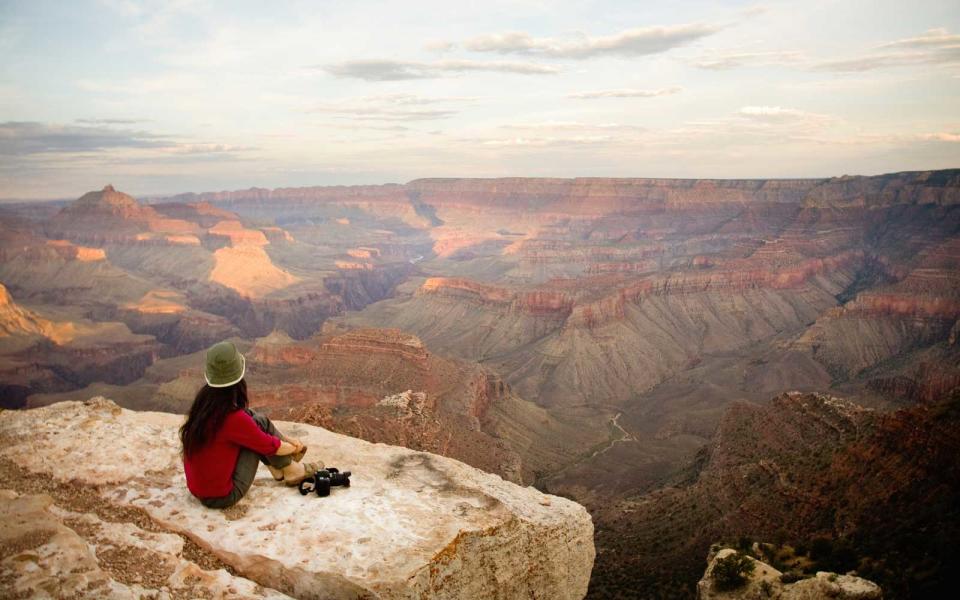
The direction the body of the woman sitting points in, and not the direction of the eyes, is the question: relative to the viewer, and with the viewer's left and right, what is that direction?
facing away from the viewer and to the right of the viewer

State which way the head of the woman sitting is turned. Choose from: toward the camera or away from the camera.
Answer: away from the camera

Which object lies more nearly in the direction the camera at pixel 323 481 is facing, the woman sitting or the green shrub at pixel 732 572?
the green shrub

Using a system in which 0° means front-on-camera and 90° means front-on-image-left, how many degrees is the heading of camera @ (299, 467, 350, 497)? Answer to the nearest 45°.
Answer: approximately 270°

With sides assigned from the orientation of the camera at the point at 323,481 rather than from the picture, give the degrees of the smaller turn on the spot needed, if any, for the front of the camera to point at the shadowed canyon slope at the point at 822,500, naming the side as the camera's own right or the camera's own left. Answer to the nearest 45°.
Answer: approximately 45° to the camera's own left
